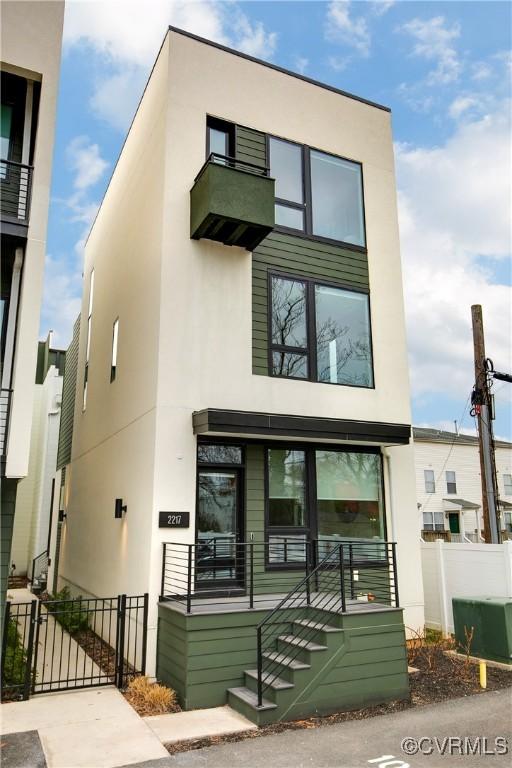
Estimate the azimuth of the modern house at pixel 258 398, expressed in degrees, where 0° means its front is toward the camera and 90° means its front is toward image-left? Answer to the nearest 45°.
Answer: approximately 315°

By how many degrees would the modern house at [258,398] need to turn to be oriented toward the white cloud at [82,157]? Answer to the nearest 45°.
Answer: approximately 180°

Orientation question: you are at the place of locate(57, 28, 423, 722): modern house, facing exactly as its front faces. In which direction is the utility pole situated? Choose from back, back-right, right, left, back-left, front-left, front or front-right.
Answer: left

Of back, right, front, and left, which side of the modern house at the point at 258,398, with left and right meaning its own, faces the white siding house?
left

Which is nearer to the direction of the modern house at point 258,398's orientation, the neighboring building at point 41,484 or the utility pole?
the utility pole

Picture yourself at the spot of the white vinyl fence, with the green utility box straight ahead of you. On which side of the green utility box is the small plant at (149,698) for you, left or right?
right

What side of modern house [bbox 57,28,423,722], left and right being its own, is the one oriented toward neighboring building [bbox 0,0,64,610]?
right
